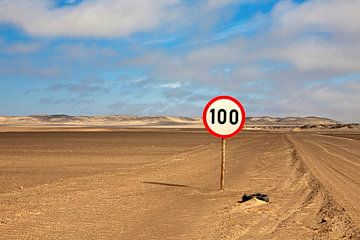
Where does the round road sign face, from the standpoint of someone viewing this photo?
facing the viewer
